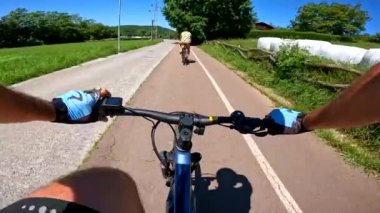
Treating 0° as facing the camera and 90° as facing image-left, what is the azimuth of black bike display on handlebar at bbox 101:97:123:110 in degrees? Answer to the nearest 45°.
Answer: approximately 0°

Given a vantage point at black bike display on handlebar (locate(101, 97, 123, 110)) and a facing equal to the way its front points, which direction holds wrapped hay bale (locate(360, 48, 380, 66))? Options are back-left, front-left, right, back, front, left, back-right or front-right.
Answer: back-left

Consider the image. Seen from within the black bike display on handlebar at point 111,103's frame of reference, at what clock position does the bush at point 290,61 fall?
The bush is roughly at 7 o'clock from the black bike display on handlebar.

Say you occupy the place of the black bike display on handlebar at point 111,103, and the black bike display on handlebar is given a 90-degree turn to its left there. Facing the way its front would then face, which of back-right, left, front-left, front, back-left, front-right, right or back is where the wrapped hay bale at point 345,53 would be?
front-left
